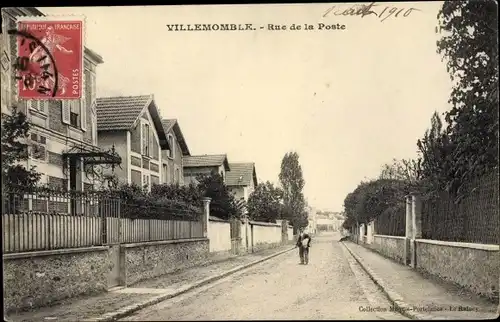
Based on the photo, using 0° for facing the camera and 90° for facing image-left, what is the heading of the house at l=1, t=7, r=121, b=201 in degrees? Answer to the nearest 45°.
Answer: approximately 315°

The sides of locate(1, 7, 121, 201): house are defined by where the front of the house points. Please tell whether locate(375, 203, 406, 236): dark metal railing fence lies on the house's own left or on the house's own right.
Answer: on the house's own left

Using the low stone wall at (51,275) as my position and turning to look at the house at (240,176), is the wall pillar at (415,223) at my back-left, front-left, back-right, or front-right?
front-right

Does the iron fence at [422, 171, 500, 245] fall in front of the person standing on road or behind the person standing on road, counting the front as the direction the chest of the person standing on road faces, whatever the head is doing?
in front

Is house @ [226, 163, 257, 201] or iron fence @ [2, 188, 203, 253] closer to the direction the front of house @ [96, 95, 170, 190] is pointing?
the iron fence

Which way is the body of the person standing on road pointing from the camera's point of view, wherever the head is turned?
toward the camera

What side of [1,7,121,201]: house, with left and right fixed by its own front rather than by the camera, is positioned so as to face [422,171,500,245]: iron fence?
front

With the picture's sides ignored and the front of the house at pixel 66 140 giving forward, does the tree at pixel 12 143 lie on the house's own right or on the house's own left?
on the house's own right

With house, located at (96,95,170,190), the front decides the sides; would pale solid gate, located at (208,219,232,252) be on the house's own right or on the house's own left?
on the house's own left

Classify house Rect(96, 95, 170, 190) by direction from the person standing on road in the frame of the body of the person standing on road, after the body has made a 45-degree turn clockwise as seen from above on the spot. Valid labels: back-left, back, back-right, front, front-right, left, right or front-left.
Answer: front
